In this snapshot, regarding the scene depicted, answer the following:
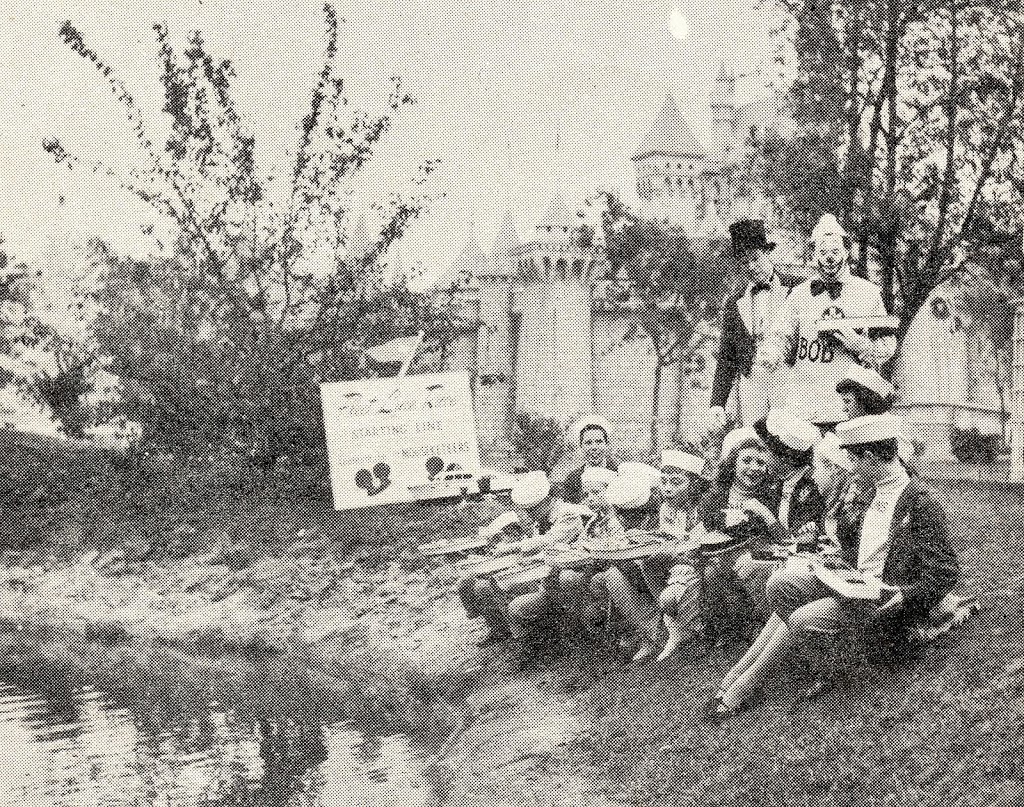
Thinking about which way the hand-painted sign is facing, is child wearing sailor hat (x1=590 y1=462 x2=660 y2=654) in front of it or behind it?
in front

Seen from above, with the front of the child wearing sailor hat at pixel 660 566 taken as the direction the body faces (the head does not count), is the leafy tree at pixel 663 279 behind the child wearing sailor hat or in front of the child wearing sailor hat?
behind

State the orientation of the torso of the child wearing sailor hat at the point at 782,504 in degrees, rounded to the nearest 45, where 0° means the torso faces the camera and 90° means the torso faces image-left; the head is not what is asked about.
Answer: approximately 45°

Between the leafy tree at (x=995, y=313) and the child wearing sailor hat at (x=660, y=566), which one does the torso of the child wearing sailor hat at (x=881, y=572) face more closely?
the child wearing sailor hat

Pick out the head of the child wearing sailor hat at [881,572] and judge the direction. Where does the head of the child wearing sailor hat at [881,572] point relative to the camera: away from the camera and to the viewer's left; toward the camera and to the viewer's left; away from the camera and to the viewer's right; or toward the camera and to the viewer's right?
toward the camera and to the viewer's left

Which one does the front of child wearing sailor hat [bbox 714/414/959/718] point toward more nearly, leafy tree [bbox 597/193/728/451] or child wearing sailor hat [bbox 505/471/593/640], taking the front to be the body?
the child wearing sailor hat

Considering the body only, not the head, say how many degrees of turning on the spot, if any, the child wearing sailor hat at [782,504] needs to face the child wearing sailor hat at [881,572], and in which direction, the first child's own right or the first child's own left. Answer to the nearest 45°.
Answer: approximately 90° to the first child's own left

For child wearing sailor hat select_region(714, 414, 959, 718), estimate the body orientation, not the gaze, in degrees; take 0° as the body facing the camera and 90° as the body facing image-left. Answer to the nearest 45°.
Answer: approximately 90°

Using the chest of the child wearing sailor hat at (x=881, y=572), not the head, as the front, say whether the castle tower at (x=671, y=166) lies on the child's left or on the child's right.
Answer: on the child's right

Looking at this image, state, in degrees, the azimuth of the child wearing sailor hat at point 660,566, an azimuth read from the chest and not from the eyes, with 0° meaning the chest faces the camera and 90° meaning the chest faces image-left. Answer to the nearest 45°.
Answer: approximately 45°
